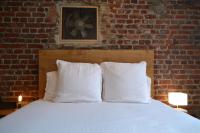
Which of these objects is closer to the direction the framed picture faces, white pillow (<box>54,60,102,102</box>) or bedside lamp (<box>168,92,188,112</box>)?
the white pillow

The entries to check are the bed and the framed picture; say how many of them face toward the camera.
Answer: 2

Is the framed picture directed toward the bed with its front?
yes

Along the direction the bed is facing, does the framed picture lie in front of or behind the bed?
behind

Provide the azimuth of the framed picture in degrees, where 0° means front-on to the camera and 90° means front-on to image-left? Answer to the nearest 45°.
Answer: approximately 0°

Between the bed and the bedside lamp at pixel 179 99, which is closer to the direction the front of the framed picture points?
the bed

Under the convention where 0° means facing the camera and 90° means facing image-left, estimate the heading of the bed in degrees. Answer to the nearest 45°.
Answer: approximately 0°

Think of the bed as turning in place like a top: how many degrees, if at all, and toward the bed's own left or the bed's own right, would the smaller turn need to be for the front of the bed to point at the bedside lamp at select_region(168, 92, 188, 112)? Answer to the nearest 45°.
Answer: approximately 135° to the bed's own left
